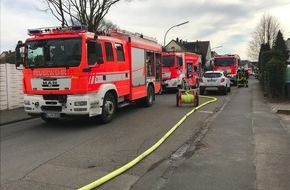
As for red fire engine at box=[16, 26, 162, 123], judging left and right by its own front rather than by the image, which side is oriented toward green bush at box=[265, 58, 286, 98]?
back

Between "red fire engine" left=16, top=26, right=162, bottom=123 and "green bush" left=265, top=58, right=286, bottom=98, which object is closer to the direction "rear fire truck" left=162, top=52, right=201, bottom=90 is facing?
the red fire engine

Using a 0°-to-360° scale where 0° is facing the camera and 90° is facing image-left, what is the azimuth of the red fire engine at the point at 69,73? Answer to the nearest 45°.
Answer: approximately 45°

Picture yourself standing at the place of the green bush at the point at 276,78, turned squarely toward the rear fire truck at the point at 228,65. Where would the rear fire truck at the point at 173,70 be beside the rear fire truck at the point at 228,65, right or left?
left

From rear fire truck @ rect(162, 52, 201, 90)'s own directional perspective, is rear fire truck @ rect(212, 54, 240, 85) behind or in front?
behind

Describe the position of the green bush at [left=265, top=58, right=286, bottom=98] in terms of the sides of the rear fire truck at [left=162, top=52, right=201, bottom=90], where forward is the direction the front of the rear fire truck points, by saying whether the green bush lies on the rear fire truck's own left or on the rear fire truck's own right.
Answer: on the rear fire truck's own left

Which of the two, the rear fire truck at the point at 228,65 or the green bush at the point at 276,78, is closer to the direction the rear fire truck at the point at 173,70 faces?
the green bush

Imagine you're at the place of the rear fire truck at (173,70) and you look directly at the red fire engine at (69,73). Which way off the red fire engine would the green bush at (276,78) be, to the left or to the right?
left

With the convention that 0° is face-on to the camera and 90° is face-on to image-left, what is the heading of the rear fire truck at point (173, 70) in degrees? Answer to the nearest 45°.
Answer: approximately 45°

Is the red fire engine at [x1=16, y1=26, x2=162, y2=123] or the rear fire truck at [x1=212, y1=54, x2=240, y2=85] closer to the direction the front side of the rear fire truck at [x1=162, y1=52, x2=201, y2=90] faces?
the red fire engine

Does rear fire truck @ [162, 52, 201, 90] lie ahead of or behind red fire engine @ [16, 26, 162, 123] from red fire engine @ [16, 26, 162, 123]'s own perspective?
behind
